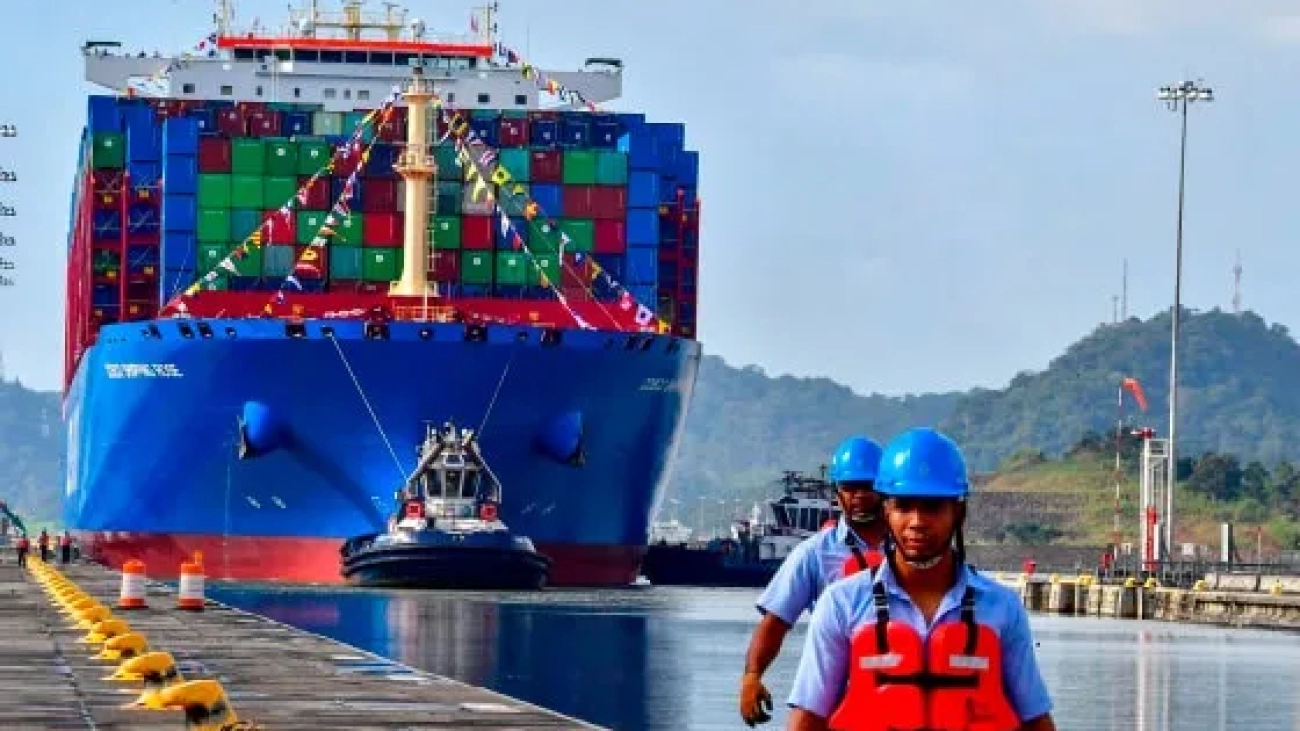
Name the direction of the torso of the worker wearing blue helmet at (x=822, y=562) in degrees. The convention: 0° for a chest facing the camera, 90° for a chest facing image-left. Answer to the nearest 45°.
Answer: approximately 315°

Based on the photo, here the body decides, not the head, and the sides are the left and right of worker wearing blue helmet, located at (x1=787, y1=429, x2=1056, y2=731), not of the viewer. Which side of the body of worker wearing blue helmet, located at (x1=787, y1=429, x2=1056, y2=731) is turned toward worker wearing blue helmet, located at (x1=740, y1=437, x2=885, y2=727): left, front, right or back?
back

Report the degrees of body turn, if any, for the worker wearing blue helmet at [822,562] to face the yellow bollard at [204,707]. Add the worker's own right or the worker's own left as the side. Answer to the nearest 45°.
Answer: approximately 180°

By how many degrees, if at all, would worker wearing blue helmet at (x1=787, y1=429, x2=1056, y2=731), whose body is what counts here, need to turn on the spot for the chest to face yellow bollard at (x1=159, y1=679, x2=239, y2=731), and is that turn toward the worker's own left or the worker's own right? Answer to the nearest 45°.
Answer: approximately 135° to the worker's own right

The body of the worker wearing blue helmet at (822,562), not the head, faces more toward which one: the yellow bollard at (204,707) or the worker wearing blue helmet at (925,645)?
the worker wearing blue helmet

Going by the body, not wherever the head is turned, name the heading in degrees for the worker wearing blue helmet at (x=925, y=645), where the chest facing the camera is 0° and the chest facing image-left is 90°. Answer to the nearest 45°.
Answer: approximately 0°

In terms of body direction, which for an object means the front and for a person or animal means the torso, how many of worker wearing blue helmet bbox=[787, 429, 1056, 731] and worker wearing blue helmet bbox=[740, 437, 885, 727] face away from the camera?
0

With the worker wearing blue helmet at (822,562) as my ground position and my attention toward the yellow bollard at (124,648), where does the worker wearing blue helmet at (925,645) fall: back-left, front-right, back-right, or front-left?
back-left
